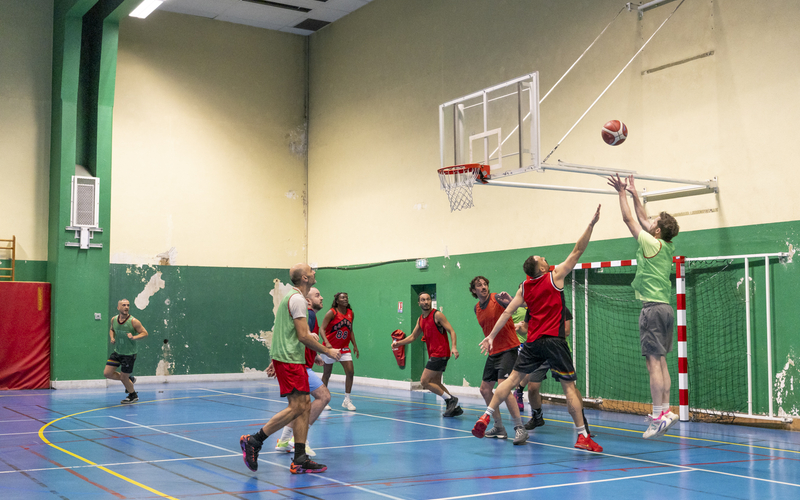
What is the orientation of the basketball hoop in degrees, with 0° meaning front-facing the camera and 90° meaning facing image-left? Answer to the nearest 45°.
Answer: approximately 45°

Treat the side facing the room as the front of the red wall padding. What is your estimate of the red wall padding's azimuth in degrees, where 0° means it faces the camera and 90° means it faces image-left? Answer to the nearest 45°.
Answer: approximately 0°

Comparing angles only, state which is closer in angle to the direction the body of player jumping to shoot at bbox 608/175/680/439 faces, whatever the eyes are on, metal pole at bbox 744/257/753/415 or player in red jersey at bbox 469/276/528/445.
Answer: the player in red jersey

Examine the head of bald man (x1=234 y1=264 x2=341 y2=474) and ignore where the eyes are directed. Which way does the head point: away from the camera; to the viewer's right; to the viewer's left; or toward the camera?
to the viewer's right

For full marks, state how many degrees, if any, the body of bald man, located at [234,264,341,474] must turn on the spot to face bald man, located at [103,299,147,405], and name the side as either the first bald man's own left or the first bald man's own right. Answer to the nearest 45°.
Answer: approximately 90° to the first bald man's own left

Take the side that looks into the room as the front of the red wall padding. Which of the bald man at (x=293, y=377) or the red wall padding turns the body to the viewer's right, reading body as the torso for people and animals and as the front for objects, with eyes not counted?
the bald man

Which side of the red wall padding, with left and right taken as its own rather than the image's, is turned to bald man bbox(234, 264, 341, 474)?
front

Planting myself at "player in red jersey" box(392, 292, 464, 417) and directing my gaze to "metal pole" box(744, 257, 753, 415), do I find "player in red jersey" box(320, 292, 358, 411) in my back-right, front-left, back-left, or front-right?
back-left

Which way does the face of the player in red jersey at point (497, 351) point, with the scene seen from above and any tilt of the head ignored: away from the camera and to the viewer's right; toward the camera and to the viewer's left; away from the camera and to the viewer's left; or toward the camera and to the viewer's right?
toward the camera and to the viewer's right

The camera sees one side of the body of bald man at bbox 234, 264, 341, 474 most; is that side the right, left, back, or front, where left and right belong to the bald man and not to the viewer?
right

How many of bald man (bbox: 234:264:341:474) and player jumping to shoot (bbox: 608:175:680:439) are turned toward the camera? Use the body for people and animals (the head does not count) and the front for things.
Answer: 0

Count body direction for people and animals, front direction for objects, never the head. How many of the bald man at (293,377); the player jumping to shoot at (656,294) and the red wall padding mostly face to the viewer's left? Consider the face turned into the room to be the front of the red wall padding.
1

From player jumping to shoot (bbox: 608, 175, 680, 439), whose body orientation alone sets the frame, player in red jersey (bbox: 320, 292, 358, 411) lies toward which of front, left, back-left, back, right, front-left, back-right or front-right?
front-right

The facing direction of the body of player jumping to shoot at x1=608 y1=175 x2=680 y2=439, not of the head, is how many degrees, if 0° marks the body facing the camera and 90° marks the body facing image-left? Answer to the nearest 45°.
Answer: approximately 90°

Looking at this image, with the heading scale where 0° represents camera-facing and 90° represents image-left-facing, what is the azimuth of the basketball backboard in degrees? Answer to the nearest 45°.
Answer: approximately 45°

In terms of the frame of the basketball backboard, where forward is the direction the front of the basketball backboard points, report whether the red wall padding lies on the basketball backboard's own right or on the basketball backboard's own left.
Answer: on the basketball backboard's own right
